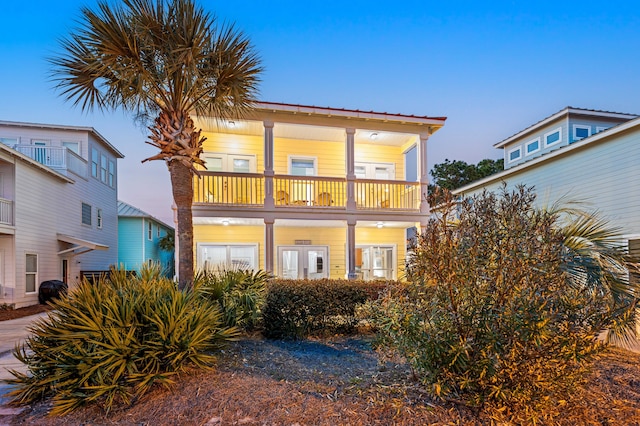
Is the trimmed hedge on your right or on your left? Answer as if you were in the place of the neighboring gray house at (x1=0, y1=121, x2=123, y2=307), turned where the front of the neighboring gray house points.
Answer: on your left

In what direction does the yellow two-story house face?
toward the camera

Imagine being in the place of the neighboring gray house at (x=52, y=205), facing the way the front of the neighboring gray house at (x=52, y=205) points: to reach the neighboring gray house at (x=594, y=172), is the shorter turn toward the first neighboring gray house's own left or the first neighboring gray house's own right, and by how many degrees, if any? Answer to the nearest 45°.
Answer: approximately 90° to the first neighboring gray house's own left

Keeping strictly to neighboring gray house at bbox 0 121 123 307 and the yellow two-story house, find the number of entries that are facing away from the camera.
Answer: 0

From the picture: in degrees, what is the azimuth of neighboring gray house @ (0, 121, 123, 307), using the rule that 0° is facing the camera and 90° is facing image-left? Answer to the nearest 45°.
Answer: approximately 45°

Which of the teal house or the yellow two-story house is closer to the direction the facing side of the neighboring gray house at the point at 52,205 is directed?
the yellow two-story house

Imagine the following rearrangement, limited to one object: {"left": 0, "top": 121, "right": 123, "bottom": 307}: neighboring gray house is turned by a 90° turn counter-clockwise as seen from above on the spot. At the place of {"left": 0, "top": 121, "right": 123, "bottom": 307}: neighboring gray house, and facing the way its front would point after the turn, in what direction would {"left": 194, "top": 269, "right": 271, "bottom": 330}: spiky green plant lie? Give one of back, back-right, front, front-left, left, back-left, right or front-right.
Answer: front-right

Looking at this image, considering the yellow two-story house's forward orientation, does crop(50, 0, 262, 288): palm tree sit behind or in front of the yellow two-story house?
in front

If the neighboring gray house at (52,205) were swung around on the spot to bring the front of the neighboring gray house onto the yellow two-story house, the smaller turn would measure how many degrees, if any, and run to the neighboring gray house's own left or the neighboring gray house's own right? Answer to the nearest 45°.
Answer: approximately 90° to the neighboring gray house's own left

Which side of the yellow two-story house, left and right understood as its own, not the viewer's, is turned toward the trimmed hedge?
front

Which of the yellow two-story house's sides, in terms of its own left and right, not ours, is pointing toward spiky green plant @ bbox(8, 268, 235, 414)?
front

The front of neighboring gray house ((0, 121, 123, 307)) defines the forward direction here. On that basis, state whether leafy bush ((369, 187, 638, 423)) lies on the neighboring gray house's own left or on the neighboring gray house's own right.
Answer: on the neighboring gray house's own left
